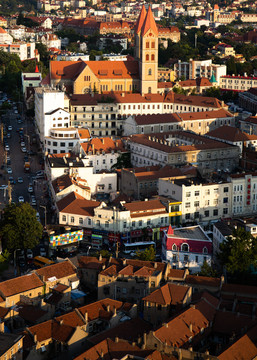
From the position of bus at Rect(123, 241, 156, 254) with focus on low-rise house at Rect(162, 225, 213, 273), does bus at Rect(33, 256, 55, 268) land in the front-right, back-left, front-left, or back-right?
back-right

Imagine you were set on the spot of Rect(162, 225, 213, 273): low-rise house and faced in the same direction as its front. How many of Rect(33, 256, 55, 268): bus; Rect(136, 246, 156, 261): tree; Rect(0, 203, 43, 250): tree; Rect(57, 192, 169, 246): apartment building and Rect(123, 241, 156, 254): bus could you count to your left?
0

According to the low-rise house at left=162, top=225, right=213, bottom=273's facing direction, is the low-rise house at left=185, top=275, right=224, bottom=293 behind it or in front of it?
in front

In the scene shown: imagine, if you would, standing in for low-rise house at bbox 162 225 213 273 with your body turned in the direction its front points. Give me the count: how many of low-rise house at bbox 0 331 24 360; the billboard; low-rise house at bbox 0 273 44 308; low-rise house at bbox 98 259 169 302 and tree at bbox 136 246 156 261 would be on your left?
0

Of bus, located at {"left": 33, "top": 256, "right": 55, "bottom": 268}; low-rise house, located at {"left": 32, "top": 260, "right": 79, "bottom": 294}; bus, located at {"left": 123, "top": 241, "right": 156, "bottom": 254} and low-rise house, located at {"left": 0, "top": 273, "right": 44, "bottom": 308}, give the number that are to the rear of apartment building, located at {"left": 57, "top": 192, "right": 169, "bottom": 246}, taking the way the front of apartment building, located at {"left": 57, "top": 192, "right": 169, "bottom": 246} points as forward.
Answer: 0

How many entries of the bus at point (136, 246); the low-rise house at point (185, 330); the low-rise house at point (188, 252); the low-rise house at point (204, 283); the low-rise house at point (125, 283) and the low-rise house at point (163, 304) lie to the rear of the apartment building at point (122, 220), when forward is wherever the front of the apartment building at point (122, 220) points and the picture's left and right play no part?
0

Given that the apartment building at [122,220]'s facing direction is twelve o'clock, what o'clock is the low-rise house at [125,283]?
The low-rise house is roughly at 12 o'clock from the apartment building.

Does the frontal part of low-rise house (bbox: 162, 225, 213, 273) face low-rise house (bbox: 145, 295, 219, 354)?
yes

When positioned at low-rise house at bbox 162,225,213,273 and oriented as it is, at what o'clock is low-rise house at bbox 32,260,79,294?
low-rise house at bbox 32,260,79,294 is roughly at 2 o'clock from low-rise house at bbox 162,225,213,273.

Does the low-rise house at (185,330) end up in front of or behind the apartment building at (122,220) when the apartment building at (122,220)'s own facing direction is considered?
in front

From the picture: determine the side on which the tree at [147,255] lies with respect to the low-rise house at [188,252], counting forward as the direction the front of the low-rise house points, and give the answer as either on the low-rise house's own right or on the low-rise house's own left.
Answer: on the low-rise house's own right

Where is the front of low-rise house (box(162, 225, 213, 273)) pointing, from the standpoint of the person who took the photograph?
facing the viewer

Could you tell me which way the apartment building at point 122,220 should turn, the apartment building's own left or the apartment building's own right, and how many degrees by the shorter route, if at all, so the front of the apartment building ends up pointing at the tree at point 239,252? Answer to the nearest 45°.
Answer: approximately 45° to the apartment building's own left

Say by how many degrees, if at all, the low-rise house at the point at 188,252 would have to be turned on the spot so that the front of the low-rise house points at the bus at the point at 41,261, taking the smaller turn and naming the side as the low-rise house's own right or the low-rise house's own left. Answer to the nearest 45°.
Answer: approximately 90° to the low-rise house's own right

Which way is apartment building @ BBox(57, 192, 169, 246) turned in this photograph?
toward the camera

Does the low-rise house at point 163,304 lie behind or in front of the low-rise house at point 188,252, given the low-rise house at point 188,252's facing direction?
in front

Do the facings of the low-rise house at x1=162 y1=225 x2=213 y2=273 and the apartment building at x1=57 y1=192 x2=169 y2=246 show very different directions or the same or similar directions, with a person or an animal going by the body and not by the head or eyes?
same or similar directions

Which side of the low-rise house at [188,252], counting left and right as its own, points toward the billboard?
right

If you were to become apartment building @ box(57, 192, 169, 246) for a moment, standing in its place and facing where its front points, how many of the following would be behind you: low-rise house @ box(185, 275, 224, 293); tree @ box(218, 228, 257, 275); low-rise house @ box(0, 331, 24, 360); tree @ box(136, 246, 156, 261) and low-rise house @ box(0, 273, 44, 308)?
0

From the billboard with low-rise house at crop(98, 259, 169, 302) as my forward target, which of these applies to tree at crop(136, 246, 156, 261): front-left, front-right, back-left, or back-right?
front-left

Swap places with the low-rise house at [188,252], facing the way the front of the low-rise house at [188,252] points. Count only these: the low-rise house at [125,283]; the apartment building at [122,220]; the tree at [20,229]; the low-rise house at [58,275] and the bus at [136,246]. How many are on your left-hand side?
0
